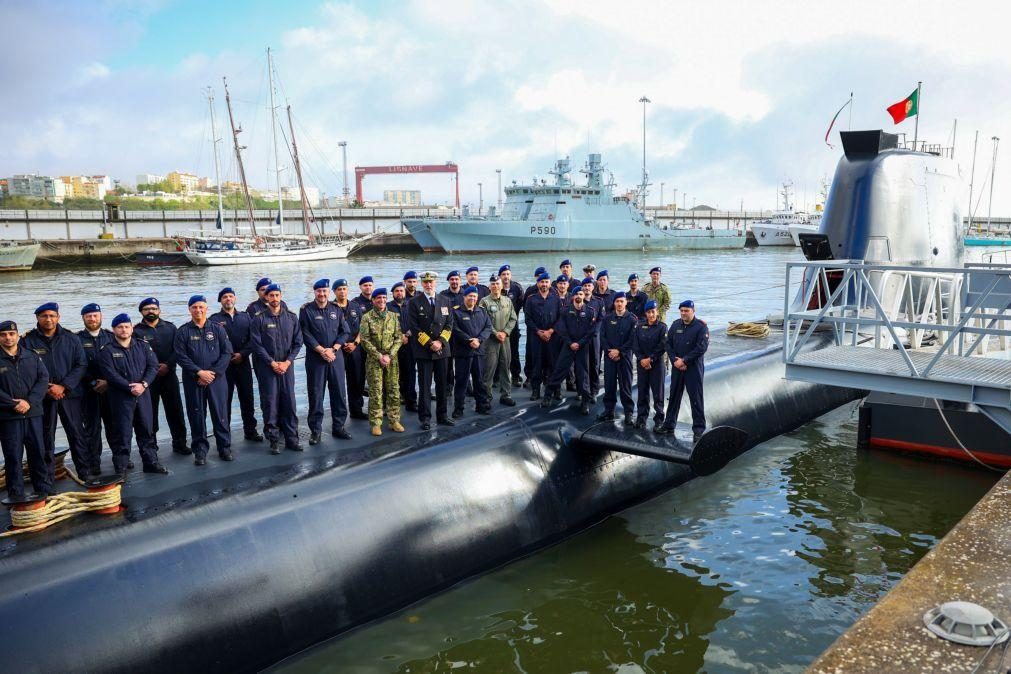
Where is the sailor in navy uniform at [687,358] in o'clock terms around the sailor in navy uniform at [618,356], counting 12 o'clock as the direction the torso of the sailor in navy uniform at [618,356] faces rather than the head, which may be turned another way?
the sailor in navy uniform at [687,358] is roughly at 10 o'clock from the sailor in navy uniform at [618,356].

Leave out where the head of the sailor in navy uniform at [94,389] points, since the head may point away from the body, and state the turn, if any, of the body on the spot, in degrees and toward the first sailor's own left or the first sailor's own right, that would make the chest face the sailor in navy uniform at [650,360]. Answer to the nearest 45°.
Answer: approximately 90° to the first sailor's own left

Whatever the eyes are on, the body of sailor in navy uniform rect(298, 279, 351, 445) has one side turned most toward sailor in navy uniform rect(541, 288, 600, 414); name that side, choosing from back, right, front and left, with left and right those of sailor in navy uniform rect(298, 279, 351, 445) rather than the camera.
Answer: left

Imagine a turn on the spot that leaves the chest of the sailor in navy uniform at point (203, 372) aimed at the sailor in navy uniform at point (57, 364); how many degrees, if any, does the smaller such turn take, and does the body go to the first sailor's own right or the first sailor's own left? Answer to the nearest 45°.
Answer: approximately 90° to the first sailor's own right

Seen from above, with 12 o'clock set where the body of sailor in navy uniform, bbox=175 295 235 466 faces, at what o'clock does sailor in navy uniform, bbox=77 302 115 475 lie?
sailor in navy uniform, bbox=77 302 115 475 is roughly at 3 o'clock from sailor in navy uniform, bbox=175 295 235 466.

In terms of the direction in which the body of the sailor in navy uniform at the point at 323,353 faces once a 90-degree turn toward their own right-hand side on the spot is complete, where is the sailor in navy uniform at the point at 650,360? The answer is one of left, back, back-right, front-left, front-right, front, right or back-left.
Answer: back

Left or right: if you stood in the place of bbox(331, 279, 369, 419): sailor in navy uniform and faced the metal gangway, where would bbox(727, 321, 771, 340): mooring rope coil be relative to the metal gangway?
left

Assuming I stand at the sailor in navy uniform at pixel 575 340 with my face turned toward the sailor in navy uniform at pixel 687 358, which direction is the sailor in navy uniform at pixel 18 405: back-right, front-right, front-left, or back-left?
back-right
